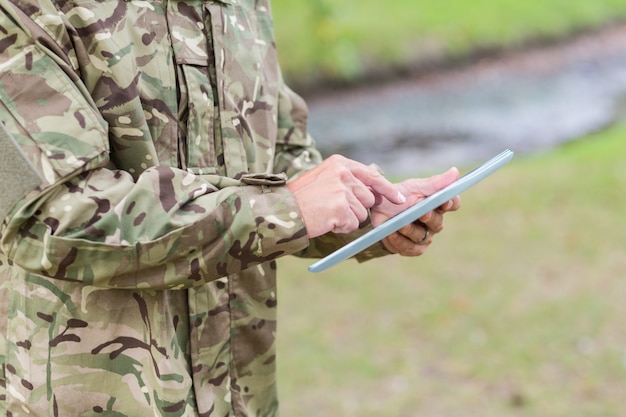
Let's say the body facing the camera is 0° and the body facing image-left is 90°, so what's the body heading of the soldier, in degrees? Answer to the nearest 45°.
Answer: approximately 315°
